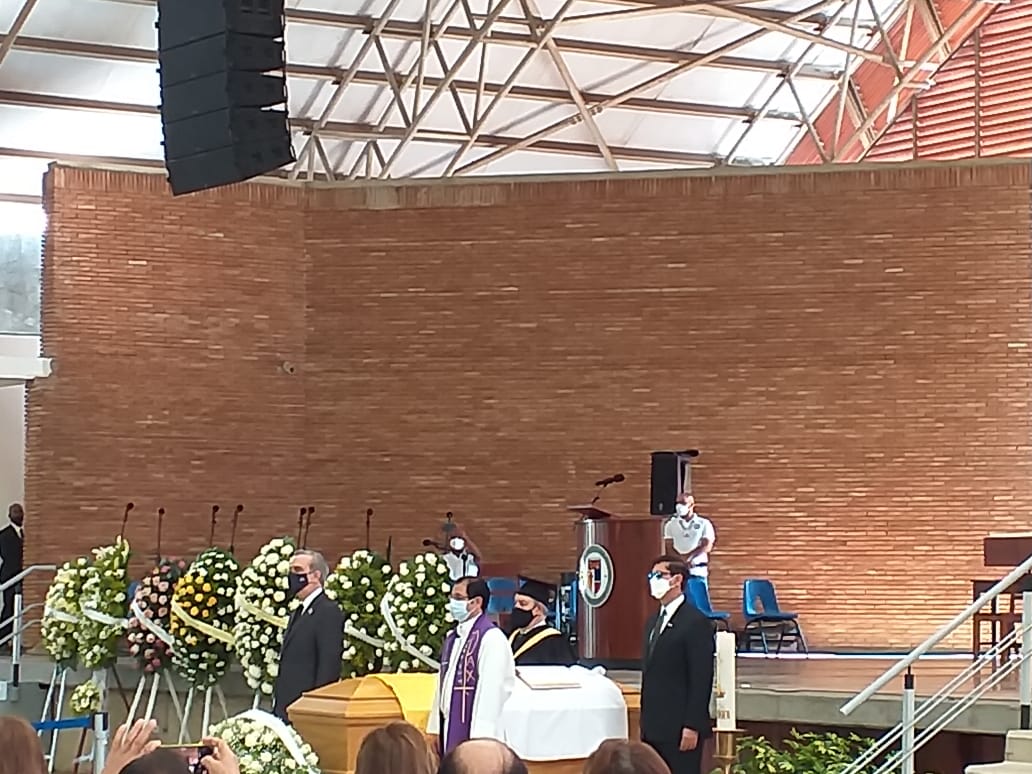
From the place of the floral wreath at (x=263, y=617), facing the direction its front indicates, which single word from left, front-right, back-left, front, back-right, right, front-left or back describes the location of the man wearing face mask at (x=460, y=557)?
back

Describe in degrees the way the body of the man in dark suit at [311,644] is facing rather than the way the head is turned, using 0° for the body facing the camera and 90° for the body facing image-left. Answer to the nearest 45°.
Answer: approximately 45°

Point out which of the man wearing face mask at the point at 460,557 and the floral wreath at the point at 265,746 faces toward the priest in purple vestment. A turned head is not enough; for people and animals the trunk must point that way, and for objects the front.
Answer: the man wearing face mask

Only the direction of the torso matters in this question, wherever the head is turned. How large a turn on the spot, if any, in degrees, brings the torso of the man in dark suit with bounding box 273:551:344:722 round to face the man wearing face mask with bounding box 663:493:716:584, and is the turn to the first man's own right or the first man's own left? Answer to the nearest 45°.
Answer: approximately 180°

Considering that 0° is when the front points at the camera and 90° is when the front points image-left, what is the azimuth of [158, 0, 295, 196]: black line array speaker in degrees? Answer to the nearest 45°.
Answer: approximately 45°

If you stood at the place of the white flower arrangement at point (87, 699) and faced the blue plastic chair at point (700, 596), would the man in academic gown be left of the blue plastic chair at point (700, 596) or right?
right
